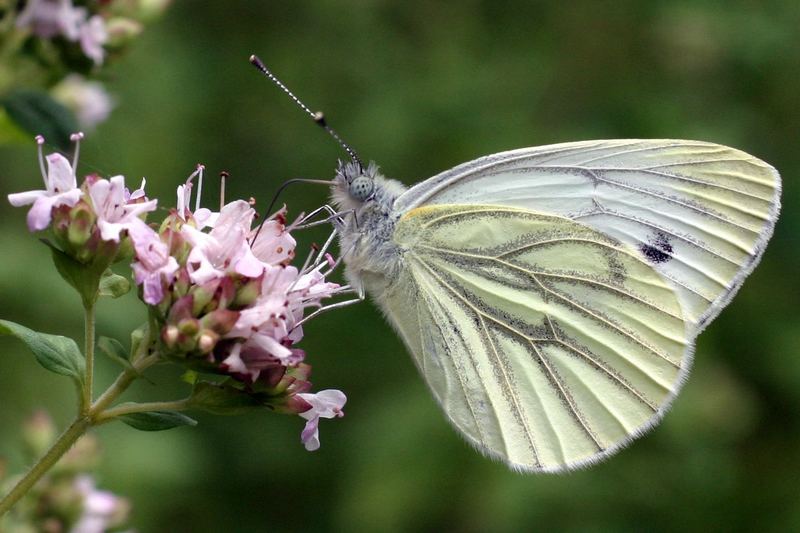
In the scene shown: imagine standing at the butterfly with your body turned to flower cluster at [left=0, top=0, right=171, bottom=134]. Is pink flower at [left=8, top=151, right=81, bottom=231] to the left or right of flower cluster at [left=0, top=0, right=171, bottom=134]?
left

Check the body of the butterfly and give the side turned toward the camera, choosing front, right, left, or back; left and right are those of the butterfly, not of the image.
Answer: left

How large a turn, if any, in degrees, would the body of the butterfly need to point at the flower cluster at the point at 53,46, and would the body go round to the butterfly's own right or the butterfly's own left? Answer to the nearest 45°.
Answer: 0° — it already faces it

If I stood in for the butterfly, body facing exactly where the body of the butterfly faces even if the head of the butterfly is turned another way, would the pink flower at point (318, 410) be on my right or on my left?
on my left

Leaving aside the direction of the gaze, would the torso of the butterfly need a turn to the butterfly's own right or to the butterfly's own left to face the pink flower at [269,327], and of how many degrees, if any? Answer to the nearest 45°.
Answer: approximately 45° to the butterfly's own left
